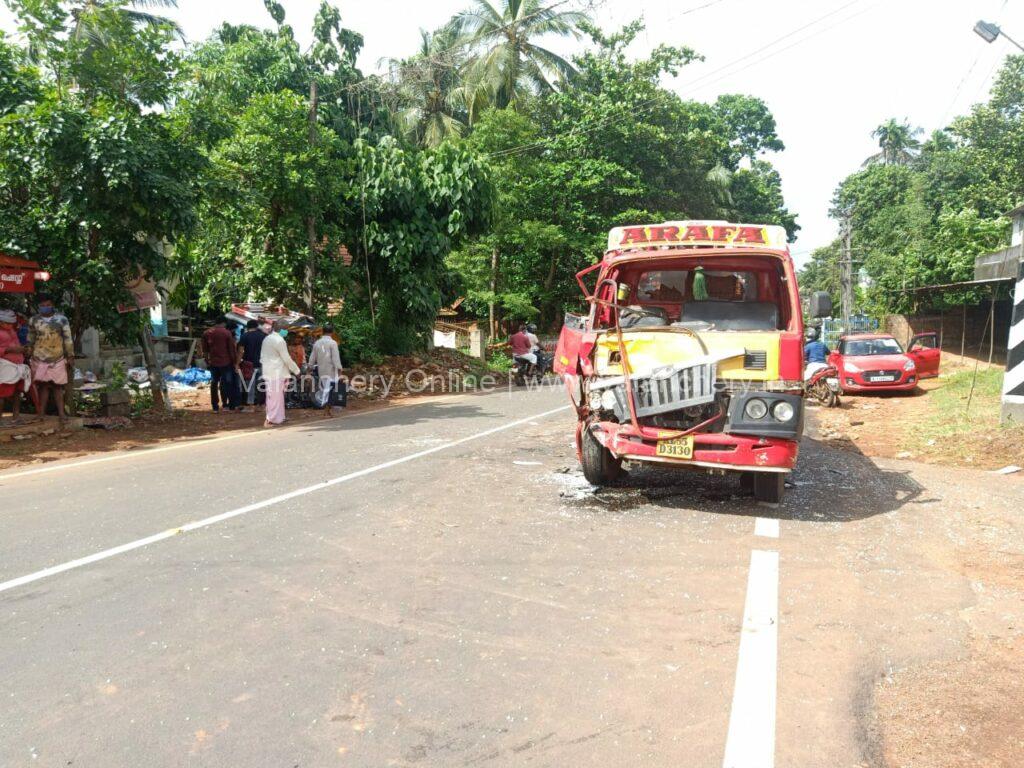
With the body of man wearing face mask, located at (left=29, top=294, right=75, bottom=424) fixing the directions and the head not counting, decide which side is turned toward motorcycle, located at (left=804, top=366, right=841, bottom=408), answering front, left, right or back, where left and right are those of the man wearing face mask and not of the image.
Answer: left

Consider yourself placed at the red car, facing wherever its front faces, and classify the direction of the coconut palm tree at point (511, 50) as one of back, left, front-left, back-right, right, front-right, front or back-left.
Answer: back-right

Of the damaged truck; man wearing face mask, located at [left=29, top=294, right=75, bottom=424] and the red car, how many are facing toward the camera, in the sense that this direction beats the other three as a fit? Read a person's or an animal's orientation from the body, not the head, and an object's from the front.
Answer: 3

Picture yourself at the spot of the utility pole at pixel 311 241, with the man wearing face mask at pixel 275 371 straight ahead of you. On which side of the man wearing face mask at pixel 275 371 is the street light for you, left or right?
left

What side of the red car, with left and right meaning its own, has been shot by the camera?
front

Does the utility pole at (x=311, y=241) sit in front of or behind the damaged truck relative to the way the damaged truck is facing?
behind

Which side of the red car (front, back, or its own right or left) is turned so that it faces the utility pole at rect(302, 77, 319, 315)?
right

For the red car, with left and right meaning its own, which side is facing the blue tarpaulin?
right

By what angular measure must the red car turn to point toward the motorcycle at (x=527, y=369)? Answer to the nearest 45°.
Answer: approximately 90° to its right

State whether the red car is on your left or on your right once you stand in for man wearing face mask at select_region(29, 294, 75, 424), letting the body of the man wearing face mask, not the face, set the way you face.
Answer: on your left

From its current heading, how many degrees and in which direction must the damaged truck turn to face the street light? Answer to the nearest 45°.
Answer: approximately 135° to its left

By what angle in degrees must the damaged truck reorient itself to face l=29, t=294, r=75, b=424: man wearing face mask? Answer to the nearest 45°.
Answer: approximately 90° to its right

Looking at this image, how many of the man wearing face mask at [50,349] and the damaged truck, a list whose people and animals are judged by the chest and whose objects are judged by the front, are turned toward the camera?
2

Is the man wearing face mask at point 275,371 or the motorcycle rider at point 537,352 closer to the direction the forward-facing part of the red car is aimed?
the man wearing face mask

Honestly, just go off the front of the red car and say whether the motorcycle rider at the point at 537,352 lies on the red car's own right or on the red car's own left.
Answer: on the red car's own right

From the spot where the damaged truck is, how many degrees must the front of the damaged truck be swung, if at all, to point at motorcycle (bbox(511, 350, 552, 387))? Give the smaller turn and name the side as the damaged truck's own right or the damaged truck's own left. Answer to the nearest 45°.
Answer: approximately 180°
